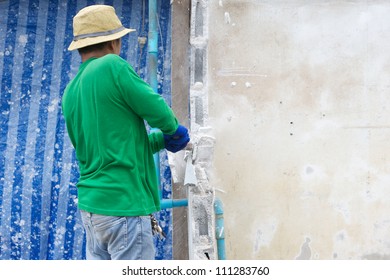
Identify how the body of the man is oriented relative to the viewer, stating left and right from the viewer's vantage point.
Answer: facing away from the viewer and to the right of the viewer

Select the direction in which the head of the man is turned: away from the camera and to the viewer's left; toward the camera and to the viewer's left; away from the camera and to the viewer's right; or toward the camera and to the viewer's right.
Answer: away from the camera and to the viewer's right

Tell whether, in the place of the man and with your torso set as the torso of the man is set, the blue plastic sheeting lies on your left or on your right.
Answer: on your left
